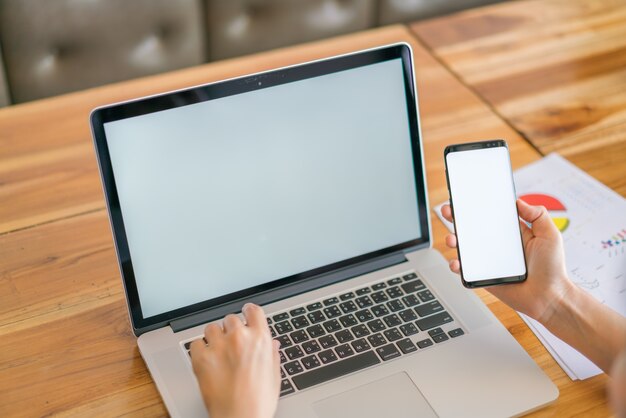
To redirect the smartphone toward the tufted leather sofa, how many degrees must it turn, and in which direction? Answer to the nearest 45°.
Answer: approximately 135° to its right

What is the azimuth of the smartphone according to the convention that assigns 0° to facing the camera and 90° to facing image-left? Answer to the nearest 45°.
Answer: approximately 0°

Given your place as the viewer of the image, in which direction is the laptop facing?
facing the viewer and to the right of the viewer

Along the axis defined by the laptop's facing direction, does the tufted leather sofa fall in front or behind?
behind
